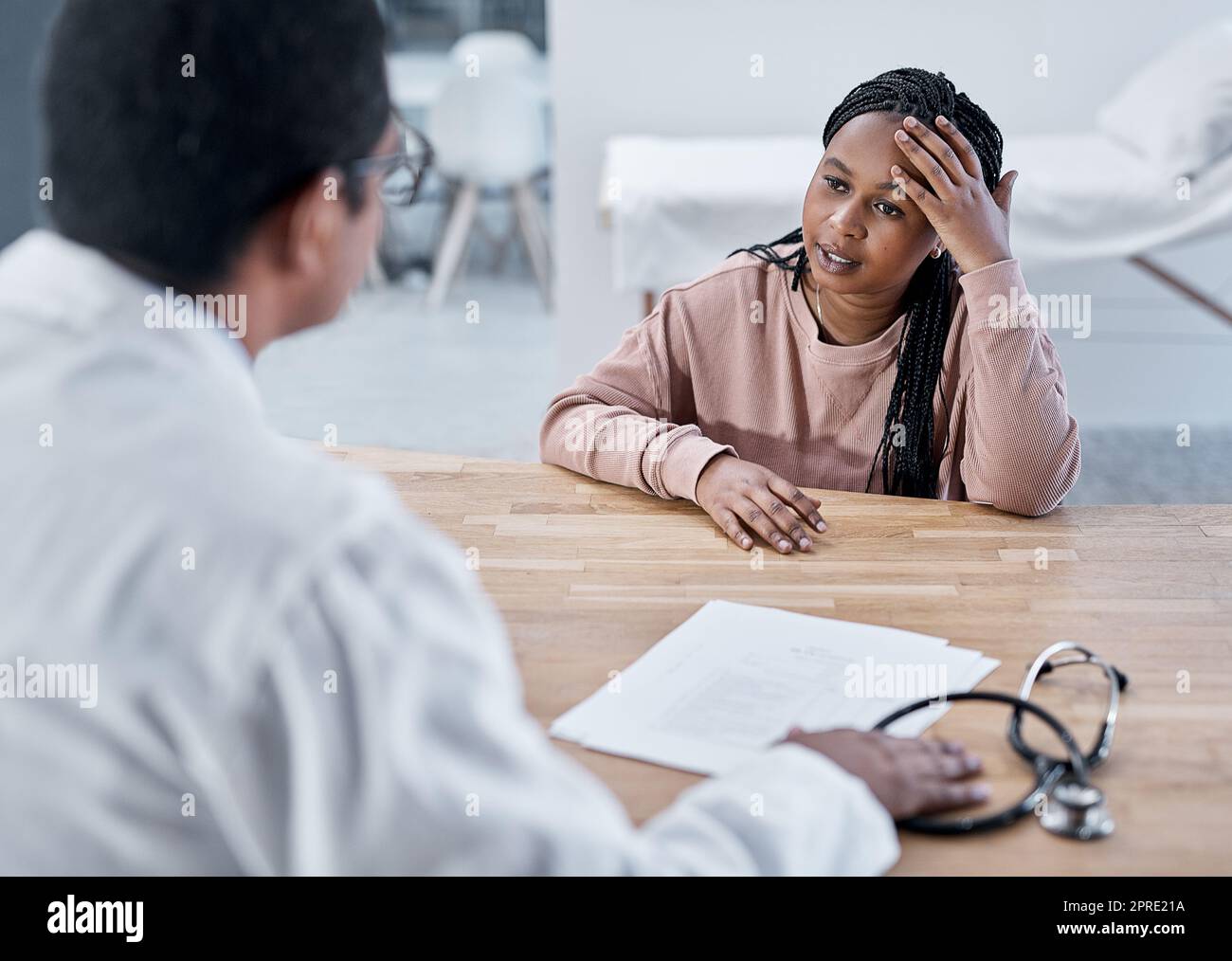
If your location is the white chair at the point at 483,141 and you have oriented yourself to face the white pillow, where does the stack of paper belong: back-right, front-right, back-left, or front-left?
front-right

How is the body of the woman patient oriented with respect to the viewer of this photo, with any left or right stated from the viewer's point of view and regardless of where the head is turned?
facing the viewer

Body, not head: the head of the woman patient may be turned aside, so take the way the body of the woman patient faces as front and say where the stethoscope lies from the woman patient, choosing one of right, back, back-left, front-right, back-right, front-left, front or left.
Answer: front

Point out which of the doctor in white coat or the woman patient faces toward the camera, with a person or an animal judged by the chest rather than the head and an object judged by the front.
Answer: the woman patient

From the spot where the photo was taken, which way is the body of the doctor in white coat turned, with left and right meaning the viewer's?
facing away from the viewer and to the right of the viewer

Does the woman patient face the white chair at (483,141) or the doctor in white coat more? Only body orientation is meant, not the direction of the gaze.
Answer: the doctor in white coat

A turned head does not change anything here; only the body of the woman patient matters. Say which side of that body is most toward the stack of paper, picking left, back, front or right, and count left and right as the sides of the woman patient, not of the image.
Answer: front

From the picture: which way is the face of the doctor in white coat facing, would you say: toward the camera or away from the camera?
away from the camera
